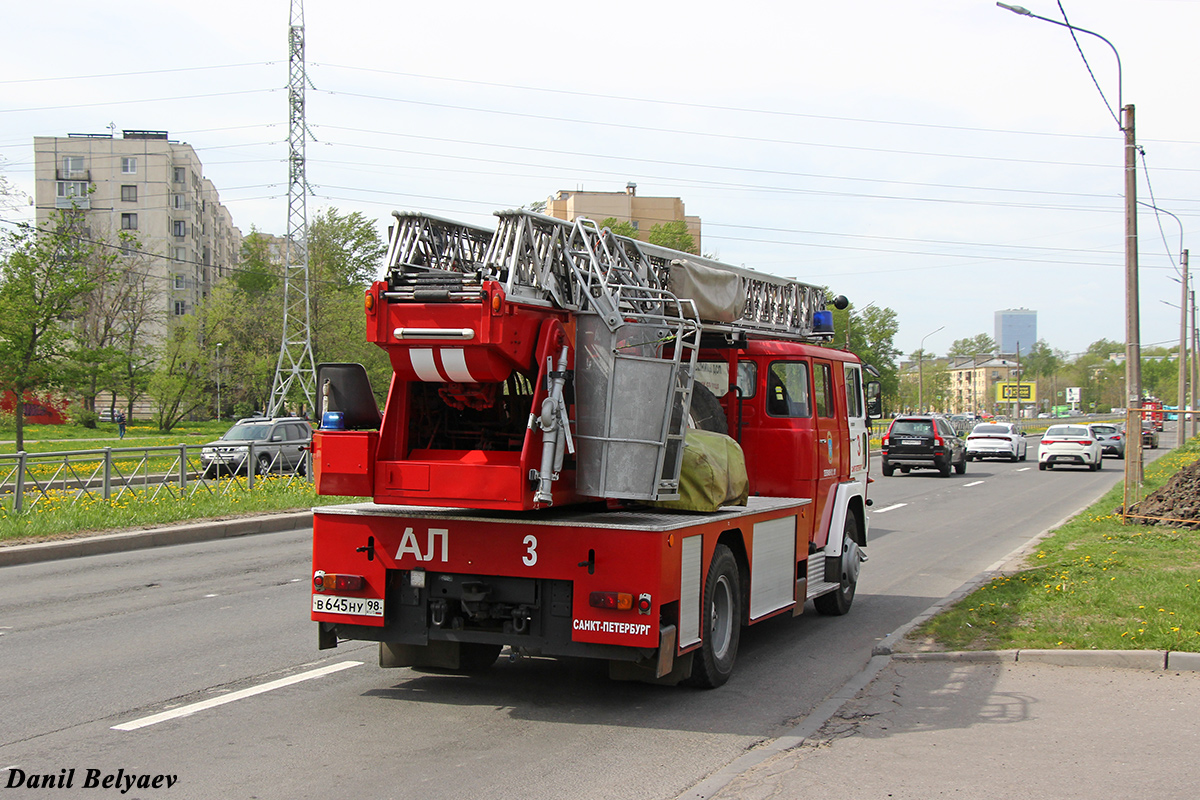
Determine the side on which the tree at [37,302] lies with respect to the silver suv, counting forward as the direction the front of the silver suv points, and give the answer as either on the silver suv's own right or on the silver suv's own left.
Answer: on the silver suv's own right

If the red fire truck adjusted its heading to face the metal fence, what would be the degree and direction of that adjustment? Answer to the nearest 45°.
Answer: approximately 90° to its left

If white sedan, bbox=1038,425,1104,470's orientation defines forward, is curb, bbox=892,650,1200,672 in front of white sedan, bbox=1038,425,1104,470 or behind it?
behind

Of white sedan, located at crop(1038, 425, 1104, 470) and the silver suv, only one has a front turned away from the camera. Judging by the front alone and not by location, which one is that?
the white sedan

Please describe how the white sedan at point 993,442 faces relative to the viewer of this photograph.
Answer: facing away from the viewer

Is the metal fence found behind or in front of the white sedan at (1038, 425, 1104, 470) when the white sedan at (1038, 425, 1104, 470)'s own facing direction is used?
behind

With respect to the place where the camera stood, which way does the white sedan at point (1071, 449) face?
facing away from the viewer

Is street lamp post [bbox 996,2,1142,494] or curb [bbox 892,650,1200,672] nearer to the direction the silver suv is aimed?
the curb

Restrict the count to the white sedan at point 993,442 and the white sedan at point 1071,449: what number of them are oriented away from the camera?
2

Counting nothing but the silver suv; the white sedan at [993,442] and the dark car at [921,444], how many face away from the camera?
2

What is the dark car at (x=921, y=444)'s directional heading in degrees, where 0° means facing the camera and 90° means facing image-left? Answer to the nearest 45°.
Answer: approximately 180°

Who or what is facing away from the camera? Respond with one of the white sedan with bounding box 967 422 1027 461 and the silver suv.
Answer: the white sedan

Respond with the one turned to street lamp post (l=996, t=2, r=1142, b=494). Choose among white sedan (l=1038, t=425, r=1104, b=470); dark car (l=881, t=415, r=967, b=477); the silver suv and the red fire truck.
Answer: the red fire truck
